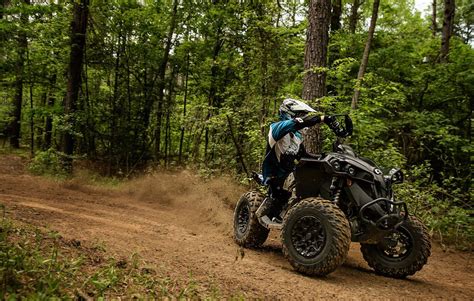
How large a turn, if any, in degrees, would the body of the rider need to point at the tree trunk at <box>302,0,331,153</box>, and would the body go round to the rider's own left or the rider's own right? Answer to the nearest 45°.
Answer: approximately 135° to the rider's own left

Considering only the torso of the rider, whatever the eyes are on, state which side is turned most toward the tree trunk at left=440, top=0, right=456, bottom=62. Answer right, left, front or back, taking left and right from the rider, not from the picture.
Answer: left

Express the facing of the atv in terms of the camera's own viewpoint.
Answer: facing the viewer and to the right of the viewer

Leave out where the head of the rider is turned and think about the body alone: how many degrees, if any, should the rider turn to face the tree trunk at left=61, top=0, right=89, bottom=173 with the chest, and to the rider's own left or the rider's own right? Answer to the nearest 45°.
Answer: approximately 180°

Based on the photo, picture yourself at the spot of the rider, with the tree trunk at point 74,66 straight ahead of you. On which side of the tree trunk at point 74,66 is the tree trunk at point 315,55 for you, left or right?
right

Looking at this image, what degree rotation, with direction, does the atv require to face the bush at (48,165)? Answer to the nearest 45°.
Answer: approximately 180°

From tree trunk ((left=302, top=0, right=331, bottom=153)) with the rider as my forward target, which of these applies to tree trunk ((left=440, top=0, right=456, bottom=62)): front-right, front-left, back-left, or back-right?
back-left

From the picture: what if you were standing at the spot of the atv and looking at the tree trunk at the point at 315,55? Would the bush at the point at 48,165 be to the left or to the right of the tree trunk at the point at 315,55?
left

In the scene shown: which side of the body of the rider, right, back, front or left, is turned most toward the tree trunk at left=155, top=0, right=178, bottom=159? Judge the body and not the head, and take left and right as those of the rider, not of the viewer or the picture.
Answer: back

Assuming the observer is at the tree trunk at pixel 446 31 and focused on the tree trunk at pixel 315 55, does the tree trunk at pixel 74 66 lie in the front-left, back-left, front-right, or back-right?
front-right

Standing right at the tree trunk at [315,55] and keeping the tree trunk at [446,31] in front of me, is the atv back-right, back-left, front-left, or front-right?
back-right

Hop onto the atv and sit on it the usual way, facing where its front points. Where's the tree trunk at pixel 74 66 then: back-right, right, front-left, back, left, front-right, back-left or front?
back

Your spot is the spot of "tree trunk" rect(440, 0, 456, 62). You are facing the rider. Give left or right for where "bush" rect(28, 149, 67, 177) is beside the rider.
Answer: right

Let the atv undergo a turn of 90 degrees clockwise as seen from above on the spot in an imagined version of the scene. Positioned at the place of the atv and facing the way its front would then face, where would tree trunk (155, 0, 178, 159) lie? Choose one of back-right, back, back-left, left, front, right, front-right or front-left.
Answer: right
